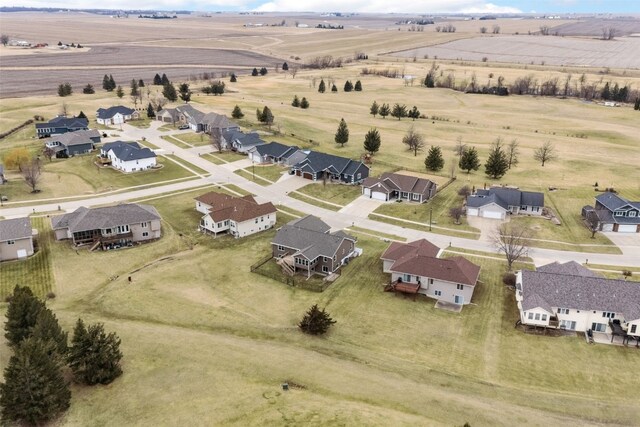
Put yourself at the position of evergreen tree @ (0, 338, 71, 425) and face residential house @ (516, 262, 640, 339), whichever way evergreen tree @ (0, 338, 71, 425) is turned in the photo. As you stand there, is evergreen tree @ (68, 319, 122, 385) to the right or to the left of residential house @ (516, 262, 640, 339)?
left

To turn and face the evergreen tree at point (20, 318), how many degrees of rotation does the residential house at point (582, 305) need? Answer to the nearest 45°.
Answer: approximately 135° to its left

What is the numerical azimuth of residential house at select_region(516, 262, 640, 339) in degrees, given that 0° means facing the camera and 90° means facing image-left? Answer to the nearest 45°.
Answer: approximately 180°

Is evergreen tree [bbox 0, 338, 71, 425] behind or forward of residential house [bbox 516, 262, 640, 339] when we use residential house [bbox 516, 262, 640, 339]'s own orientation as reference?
behind

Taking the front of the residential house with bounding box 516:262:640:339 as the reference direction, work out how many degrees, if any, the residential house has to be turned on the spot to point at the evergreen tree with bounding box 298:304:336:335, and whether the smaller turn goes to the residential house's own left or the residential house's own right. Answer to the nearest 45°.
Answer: approximately 135° to the residential house's own left

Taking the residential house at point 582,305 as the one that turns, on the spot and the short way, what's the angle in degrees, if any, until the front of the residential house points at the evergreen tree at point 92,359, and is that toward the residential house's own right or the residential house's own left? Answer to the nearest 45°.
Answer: approximately 135° to the residential house's own left
